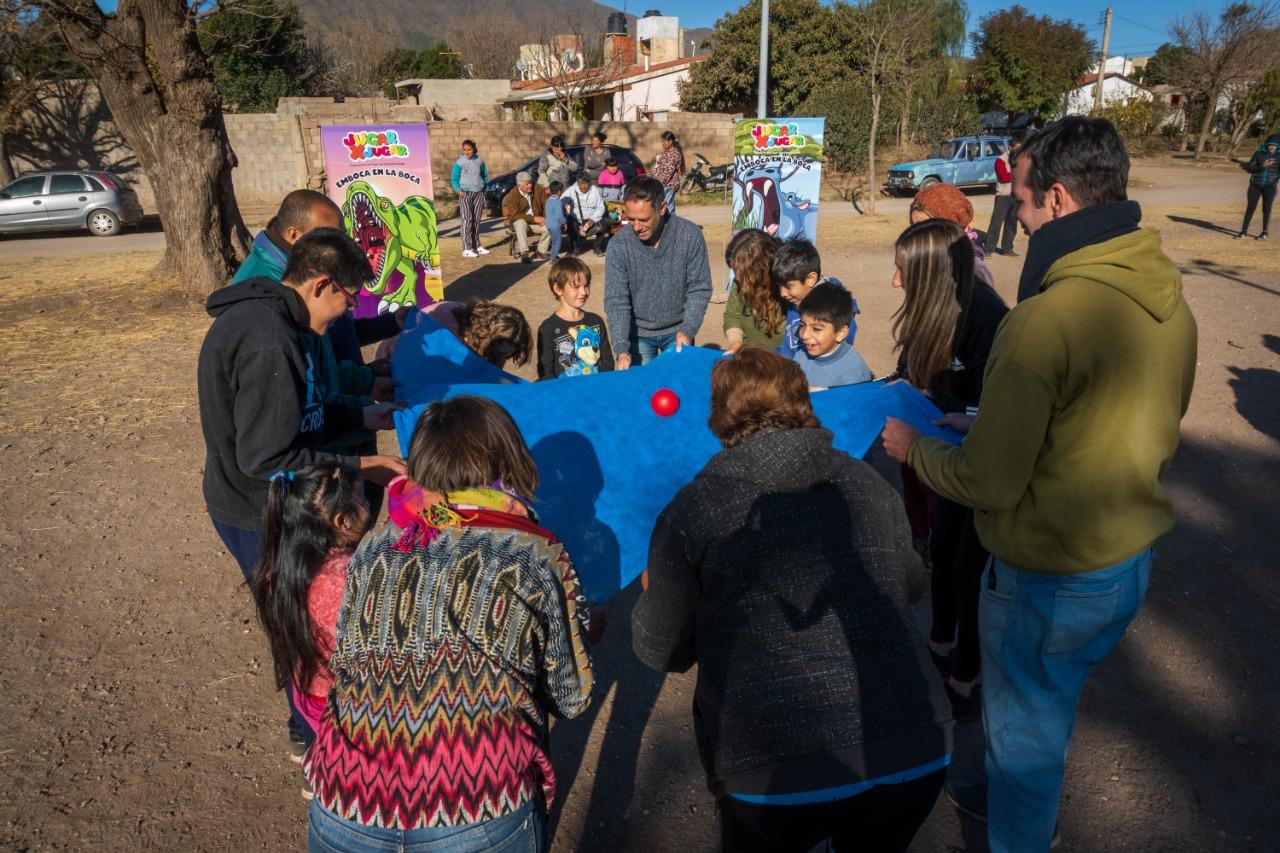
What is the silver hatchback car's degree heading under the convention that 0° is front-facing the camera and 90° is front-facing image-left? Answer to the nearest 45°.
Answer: approximately 90°

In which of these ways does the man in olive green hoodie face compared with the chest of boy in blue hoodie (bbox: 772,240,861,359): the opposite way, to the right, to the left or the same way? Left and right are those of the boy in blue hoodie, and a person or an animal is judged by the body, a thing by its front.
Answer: to the right

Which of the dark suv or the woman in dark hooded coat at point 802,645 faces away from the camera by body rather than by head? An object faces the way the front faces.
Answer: the woman in dark hooded coat

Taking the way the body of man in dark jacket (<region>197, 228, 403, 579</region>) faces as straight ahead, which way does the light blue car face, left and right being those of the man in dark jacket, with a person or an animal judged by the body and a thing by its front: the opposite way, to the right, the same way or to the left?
the opposite way

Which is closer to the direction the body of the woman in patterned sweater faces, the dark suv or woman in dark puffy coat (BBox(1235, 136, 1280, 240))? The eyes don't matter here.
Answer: the dark suv

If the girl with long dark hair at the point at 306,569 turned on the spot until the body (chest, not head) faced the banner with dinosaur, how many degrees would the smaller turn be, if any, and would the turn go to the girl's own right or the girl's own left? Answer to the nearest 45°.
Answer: approximately 45° to the girl's own left

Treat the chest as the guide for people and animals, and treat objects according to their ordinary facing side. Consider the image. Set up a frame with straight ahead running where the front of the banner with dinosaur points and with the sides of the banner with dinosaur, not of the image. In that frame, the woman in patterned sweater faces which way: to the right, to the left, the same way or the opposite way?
the opposite way

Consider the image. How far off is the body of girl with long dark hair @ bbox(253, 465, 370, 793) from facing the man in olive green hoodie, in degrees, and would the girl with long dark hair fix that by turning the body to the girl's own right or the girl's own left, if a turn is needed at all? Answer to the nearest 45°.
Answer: approximately 90° to the girl's own right

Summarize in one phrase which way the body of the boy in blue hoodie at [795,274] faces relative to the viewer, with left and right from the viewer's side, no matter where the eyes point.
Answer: facing the viewer and to the left of the viewer

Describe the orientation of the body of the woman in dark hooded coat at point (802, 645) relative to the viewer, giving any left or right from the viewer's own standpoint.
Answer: facing away from the viewer

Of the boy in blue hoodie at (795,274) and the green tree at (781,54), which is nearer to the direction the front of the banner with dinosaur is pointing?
the boy in blue hoodie

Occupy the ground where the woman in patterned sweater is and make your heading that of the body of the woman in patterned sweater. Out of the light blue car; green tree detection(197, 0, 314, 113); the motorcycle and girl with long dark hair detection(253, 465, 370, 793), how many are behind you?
0

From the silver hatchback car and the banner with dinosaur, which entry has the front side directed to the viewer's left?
the silver hatchback car

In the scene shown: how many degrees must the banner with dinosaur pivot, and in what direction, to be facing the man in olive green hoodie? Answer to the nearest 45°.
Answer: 0° — it already faces them

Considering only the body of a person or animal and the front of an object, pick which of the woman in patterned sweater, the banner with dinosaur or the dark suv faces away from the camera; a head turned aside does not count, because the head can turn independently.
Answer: the woman in patterned sweater

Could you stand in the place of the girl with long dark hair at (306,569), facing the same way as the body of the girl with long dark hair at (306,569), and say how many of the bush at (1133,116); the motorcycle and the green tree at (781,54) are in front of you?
3

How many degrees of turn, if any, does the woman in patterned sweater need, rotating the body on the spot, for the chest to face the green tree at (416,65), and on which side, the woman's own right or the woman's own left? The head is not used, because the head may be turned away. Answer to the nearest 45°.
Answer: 0° — they already face it

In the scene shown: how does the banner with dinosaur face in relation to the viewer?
toward the camera

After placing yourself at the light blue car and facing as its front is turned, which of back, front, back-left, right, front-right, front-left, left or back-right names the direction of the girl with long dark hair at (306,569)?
front-left

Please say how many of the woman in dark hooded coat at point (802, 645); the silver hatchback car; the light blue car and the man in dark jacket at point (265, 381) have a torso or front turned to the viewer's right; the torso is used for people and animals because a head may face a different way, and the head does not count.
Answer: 1
